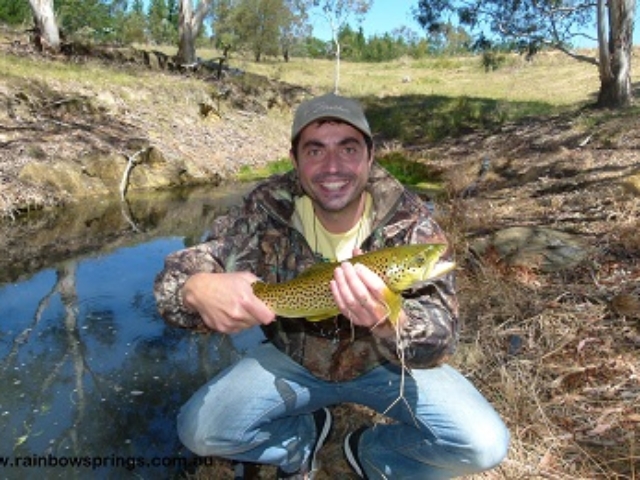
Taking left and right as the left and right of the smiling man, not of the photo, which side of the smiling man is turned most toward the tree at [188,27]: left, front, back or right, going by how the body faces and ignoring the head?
back

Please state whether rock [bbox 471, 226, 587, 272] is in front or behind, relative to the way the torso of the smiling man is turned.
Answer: behind

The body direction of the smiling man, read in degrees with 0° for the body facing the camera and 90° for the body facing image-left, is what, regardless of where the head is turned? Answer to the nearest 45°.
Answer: approximately 0°
